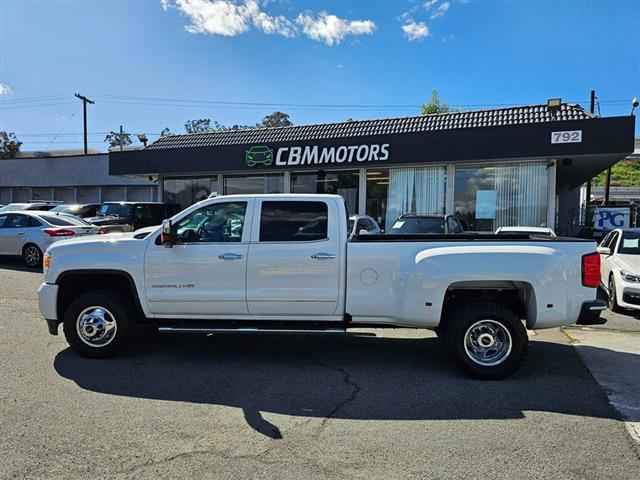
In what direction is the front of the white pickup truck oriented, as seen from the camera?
facing to the left of the viewer

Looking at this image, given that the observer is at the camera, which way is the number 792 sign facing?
facing the viewer

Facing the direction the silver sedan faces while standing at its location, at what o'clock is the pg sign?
The pg sign is roughly at 5 o'clock from the silver sedan.

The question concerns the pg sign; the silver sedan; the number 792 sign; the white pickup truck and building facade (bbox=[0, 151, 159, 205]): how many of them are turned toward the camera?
3

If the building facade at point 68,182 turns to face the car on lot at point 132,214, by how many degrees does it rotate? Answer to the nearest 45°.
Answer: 0° — it already faces it

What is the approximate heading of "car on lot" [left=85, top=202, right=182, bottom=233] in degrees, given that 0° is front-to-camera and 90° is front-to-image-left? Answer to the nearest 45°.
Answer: approximately 45°

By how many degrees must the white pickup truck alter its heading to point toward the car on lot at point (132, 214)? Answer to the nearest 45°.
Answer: approximately 45° to its right

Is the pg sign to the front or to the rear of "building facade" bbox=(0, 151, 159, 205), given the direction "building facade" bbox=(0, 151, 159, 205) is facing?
to the front

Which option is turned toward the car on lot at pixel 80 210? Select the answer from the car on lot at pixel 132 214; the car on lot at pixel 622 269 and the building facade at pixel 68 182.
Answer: the building facade

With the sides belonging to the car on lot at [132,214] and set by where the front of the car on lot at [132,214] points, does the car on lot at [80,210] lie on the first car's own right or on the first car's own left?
on the first car's own right

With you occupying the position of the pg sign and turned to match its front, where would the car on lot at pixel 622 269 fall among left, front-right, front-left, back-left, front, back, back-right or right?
front

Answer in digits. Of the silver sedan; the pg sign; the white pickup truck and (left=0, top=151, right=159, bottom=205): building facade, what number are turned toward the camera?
2

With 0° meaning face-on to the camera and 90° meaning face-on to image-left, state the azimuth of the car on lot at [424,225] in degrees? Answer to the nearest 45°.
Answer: approximately 45°

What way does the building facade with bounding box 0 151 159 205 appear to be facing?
toward the camera

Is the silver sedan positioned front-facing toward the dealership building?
no

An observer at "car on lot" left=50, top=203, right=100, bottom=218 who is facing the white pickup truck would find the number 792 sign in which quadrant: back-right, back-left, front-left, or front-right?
front-left

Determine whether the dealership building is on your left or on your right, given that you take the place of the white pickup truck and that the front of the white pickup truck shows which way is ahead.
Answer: on your right

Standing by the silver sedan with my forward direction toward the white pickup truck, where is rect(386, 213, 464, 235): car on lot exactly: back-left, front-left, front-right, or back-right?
front-left

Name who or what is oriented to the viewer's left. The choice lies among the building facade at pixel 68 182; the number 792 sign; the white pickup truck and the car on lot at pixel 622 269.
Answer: the white pickup truck
